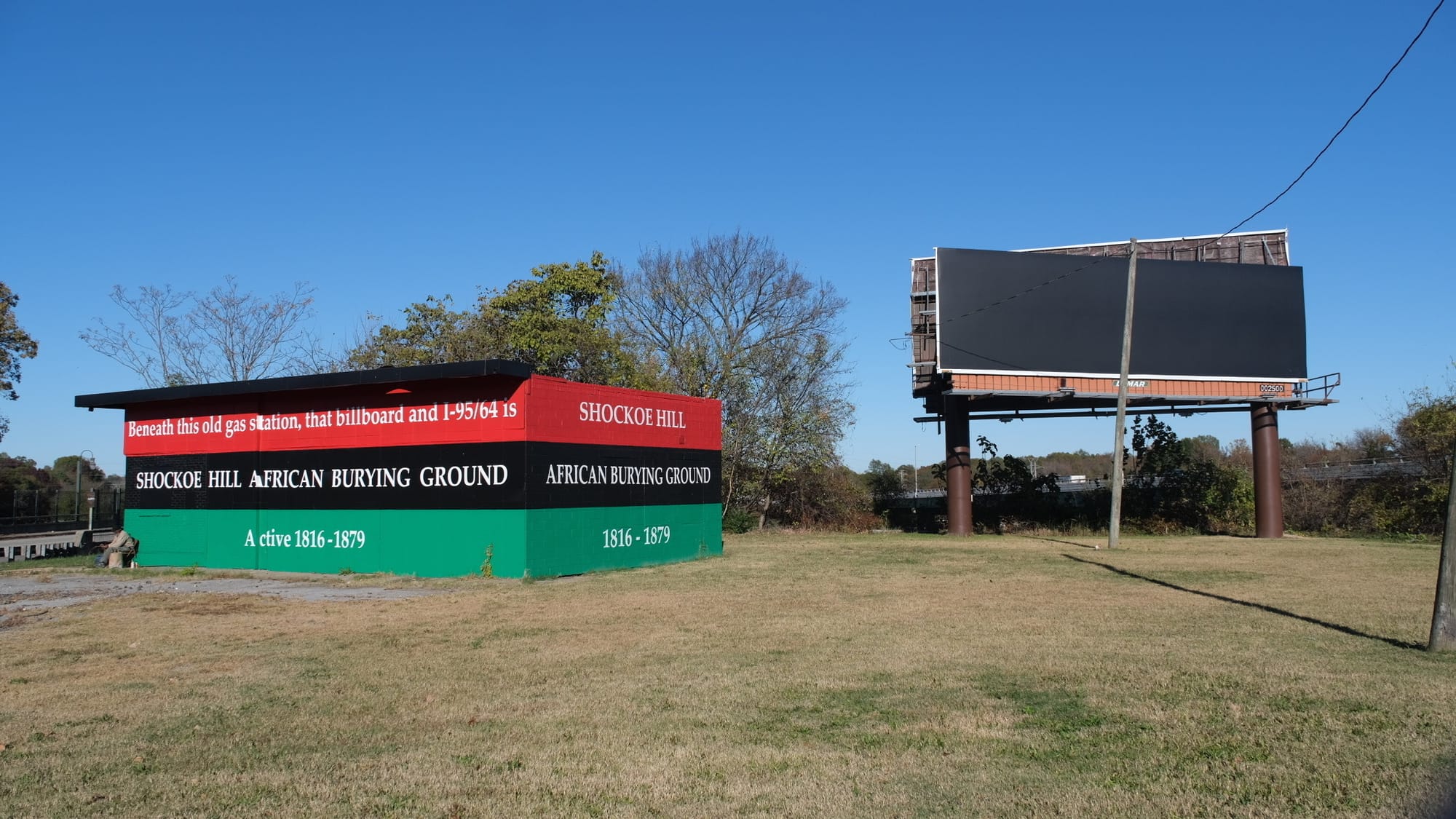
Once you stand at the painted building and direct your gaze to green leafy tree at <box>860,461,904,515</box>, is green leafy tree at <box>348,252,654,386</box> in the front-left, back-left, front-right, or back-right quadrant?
front-left

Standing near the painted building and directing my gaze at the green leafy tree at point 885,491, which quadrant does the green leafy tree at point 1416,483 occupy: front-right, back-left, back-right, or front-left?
front-right
